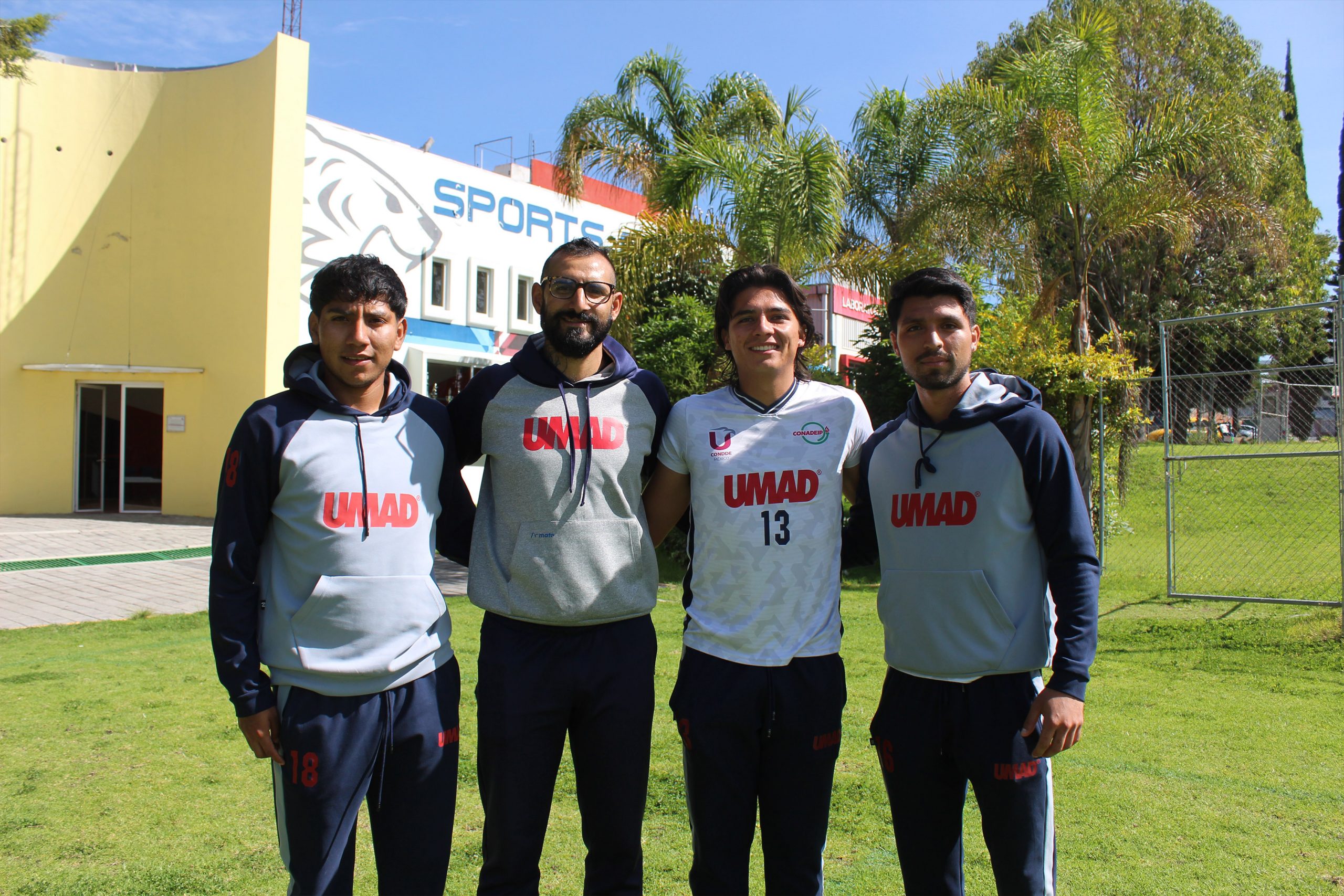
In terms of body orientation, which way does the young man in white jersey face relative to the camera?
toward the camera

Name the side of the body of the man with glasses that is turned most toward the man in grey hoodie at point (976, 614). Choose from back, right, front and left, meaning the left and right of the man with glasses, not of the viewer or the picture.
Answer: left

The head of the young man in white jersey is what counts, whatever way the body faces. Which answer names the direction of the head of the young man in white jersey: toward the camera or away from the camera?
toward the camera

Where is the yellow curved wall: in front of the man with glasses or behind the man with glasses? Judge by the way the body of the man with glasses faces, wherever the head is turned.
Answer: behind

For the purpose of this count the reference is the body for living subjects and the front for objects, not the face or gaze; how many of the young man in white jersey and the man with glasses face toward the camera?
2

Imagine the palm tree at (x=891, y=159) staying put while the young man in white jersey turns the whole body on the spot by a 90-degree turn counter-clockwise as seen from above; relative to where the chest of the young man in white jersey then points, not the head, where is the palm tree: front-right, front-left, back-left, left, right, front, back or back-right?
left

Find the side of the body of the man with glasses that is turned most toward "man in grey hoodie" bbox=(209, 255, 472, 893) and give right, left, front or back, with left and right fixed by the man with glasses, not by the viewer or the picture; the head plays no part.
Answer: right

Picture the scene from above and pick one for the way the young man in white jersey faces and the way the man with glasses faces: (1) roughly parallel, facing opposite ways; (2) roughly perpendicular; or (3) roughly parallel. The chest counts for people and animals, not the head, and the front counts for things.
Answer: roughly parallel

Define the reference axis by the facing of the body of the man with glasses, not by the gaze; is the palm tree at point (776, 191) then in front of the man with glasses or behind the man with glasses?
behind

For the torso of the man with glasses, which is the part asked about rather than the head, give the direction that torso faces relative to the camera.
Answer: toward the camera

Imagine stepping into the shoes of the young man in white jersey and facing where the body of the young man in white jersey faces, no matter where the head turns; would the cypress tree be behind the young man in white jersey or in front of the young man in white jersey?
behind

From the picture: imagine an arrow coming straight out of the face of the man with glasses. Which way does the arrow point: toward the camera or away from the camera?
toward the camera

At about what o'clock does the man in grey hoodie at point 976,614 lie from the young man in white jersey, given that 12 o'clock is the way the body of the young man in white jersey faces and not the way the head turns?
The man in grey hoodie is roughly at 9 o'clock from the young man in white jersey.
